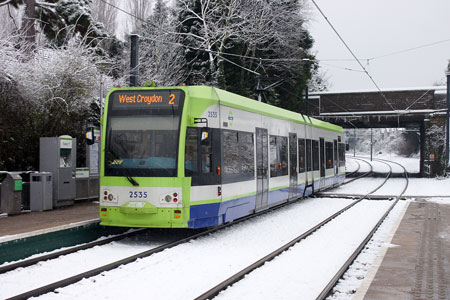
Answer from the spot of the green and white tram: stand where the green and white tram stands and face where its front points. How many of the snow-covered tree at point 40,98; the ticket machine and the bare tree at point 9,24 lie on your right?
3

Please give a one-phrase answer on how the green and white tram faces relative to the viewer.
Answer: facing the viewer and to the left of the viewer

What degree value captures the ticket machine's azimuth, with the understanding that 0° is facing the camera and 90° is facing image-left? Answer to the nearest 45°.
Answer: approximately 315°

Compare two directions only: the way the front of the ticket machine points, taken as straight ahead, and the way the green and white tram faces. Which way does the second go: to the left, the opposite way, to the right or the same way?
to the right

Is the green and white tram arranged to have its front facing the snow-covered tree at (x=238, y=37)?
no

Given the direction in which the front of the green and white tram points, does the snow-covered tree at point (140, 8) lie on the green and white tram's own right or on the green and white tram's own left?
on the green and white tram's own right

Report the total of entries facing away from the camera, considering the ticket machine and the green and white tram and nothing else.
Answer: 0

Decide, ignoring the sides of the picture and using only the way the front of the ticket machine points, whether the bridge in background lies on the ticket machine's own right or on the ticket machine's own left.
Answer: on the ticket machine's own left

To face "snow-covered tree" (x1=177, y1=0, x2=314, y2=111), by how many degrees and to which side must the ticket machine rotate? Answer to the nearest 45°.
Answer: approximately 90° to its left

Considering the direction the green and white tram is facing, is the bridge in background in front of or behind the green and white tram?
behind

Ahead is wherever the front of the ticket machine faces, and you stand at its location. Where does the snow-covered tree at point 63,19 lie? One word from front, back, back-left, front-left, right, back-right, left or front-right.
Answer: back-left

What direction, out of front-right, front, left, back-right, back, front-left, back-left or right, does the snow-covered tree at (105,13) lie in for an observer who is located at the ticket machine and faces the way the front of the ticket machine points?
back-left

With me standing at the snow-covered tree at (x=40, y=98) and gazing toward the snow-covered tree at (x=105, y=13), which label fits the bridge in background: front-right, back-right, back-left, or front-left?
front-right

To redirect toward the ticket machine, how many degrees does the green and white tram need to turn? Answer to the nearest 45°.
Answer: approximately 90° to its right

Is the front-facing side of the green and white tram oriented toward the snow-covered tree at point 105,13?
no

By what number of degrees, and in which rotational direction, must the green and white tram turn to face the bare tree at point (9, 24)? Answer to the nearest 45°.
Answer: approximately 90° to its right
